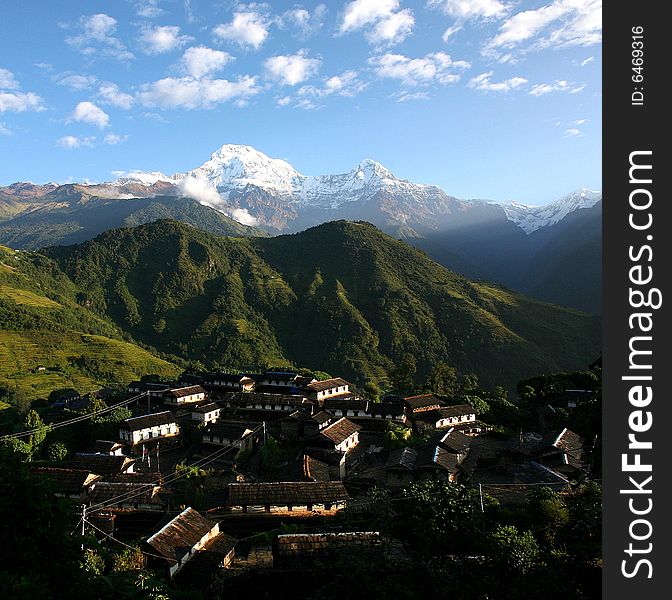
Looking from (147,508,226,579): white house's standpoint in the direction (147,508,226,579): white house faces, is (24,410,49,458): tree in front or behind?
behind

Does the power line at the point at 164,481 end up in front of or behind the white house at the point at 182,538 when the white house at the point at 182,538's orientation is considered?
behind

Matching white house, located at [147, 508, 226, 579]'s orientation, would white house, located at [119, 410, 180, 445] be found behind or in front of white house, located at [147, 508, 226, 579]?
behind

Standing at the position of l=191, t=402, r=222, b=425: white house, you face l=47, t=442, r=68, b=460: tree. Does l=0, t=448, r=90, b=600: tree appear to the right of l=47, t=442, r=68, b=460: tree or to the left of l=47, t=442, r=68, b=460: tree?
left

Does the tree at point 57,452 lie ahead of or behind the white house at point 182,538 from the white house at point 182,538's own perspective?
behind
